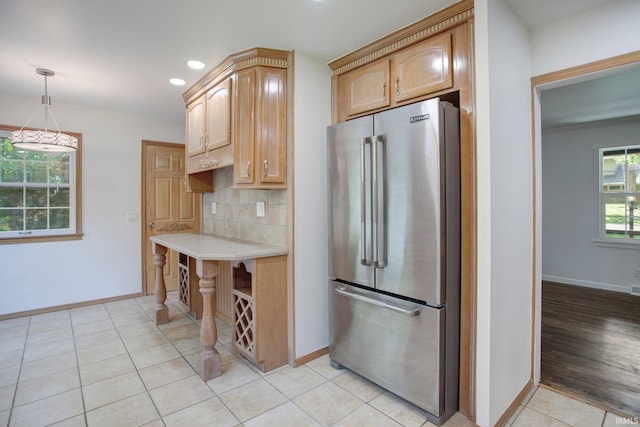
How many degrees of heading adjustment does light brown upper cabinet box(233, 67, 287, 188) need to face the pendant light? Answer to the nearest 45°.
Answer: approximately 90° to its right

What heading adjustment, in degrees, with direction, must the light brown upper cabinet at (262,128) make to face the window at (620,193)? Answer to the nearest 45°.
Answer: approximately 90° to its left

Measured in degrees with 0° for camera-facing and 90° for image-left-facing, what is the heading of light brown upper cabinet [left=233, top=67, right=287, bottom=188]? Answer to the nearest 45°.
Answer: approximately 0°

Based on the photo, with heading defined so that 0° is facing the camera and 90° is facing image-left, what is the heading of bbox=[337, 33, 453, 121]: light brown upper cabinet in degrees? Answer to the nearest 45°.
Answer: approximately 45°

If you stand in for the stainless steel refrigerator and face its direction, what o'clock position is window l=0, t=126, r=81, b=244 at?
The window is roughly at 2 o'clock from the stainless steel refrigerator.

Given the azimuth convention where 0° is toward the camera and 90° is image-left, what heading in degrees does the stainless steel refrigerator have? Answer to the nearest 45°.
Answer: approximately 45°
